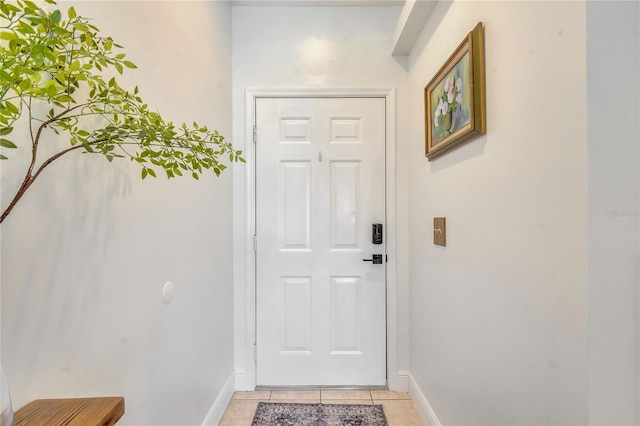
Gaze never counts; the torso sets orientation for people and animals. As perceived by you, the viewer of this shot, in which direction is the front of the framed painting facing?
facing the viewer and to the left of the viewer

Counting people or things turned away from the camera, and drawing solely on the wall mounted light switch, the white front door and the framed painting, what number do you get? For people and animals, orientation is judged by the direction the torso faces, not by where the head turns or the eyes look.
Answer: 0

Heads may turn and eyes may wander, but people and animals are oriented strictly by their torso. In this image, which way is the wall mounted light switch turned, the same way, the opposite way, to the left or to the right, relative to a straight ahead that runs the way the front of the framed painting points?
the same way

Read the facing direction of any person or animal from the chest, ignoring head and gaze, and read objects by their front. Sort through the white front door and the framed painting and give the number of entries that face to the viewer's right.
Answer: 0

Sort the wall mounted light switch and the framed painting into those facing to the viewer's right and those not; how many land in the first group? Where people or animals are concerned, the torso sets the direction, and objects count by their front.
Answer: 0

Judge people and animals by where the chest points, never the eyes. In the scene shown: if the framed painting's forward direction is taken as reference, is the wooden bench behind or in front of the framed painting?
in front

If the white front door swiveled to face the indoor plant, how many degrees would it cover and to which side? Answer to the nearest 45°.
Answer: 0° — it already faces it

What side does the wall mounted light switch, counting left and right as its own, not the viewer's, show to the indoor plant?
front

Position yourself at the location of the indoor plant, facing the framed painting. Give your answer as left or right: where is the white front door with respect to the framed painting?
left

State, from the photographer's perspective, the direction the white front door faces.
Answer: facing the viewer

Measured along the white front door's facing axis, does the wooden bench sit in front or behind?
in front

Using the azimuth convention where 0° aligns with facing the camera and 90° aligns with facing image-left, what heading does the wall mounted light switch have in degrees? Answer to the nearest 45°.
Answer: approximately 45°
